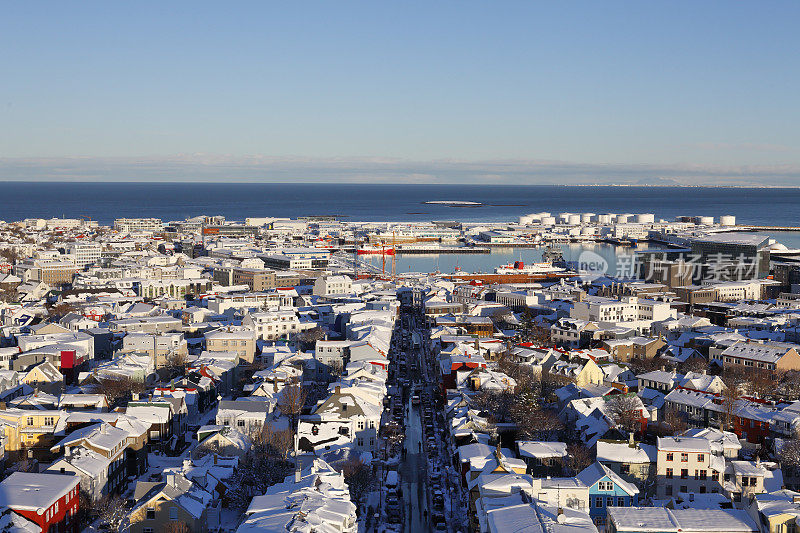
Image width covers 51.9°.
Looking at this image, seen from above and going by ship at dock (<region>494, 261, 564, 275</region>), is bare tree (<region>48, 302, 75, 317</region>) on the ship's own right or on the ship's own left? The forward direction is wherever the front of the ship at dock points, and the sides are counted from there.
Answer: on the ship's own right

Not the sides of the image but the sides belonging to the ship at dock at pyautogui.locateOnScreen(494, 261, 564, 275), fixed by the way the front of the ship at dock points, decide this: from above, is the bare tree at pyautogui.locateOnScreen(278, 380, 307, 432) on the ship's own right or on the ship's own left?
on the ship's own right

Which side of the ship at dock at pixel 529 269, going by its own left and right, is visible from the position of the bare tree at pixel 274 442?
right

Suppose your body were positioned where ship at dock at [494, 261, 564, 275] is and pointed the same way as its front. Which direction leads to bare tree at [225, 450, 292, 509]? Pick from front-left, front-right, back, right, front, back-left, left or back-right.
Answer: right

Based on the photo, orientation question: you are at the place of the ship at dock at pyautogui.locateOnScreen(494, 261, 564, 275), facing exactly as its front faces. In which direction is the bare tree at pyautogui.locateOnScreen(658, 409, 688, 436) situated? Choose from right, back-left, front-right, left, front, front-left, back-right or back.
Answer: right

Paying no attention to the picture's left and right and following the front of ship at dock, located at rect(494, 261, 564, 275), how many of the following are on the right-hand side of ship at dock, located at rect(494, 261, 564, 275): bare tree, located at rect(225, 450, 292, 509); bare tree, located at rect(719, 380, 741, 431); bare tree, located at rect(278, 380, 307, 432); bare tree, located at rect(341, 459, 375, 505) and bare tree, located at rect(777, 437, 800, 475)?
5

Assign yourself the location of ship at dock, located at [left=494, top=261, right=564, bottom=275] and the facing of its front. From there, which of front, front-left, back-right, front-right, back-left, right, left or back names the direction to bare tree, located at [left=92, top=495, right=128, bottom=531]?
right

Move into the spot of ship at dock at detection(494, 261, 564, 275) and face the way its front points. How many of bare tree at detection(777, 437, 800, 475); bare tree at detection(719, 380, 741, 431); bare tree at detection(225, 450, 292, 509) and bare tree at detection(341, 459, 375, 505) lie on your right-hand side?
4

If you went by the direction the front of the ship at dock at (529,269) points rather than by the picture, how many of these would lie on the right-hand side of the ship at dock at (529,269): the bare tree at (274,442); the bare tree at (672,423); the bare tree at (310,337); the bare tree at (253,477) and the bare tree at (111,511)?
5
